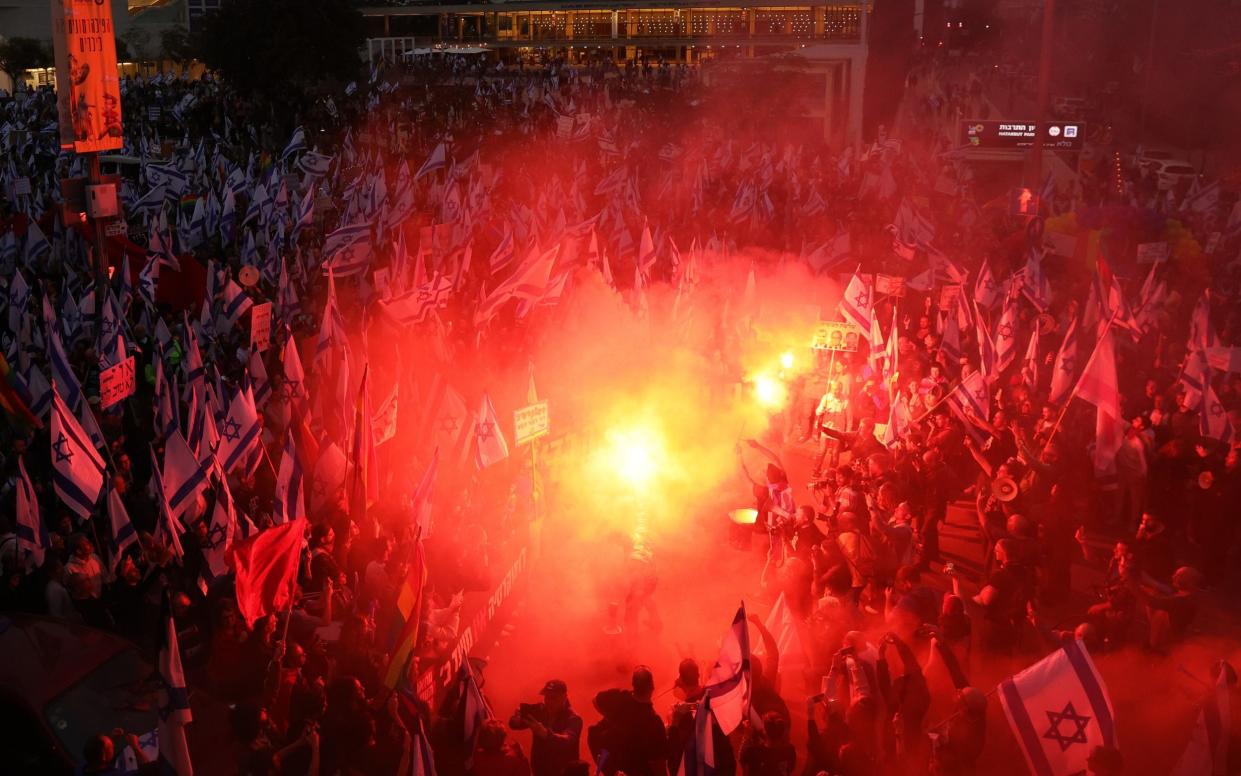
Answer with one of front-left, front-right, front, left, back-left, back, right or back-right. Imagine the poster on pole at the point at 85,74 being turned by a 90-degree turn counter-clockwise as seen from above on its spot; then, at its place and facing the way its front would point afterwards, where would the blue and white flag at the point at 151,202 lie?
left

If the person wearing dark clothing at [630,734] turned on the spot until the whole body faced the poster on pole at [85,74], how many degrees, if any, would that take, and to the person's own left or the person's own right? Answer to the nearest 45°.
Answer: approximately 45° to the person's own left

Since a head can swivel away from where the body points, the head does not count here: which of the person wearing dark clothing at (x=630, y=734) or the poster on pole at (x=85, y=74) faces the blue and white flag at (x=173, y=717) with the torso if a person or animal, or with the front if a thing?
the poster on pole

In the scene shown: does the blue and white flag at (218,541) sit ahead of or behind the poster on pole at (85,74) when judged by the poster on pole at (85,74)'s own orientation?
ahead

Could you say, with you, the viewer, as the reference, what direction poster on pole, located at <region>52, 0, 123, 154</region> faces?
facing the viewer

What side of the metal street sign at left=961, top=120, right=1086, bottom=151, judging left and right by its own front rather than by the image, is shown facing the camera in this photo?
front

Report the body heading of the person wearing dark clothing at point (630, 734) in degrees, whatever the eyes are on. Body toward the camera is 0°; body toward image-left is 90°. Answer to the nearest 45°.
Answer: approximately 180°

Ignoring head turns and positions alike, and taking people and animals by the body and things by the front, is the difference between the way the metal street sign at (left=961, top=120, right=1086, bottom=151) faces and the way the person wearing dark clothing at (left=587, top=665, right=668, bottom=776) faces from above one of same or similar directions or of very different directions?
very different directions

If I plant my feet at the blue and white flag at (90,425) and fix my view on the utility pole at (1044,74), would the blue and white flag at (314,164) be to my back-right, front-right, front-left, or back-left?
front-left

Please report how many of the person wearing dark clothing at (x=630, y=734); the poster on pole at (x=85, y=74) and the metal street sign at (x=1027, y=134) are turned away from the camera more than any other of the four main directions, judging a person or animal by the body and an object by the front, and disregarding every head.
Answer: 1

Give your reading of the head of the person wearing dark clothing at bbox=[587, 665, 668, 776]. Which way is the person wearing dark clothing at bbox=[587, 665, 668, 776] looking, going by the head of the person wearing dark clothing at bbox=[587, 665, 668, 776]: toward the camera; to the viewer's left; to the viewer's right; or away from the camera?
away from the camera

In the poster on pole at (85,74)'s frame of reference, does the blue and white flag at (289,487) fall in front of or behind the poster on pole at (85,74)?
in front

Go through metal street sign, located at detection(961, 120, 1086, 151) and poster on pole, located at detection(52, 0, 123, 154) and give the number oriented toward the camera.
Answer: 2

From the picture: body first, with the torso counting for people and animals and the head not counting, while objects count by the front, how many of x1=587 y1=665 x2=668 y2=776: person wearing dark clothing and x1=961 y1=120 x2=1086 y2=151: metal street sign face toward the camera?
1

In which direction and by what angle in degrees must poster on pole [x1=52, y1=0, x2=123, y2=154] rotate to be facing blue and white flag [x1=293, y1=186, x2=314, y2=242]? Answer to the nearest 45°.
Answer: approximately 135° to its left

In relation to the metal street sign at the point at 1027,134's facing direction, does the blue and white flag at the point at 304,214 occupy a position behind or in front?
in front

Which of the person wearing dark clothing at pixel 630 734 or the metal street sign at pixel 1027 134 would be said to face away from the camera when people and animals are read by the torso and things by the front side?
the person wearing dark clothing
